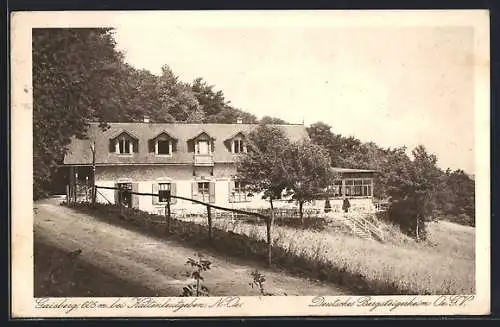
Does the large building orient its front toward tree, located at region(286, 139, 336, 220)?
no

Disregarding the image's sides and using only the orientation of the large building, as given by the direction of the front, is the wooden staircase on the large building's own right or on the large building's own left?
on the large building's own left

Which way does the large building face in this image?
toward the camera

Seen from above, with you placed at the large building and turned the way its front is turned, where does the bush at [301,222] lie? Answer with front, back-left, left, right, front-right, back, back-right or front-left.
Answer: left

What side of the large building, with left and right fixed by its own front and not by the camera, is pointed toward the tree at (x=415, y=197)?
left
